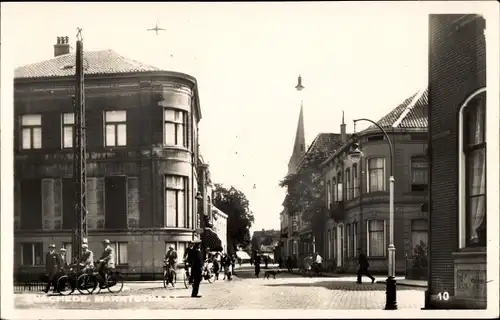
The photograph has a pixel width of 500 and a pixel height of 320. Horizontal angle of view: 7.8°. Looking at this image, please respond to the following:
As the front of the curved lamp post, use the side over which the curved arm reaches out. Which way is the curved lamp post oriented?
to the viewer's left

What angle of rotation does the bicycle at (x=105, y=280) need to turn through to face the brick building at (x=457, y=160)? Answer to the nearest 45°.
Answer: approximately 180°

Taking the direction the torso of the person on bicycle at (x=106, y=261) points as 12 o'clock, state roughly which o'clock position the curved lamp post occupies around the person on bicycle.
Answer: The curved lamp post is roughly at 6 o'clock from the person on bicycle.

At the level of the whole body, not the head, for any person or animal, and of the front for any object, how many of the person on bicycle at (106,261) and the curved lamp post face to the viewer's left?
2

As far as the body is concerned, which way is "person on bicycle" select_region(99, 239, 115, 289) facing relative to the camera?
to the viewer's left

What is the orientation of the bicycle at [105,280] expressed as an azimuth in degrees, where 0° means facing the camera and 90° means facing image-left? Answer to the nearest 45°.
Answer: approximately 90°
